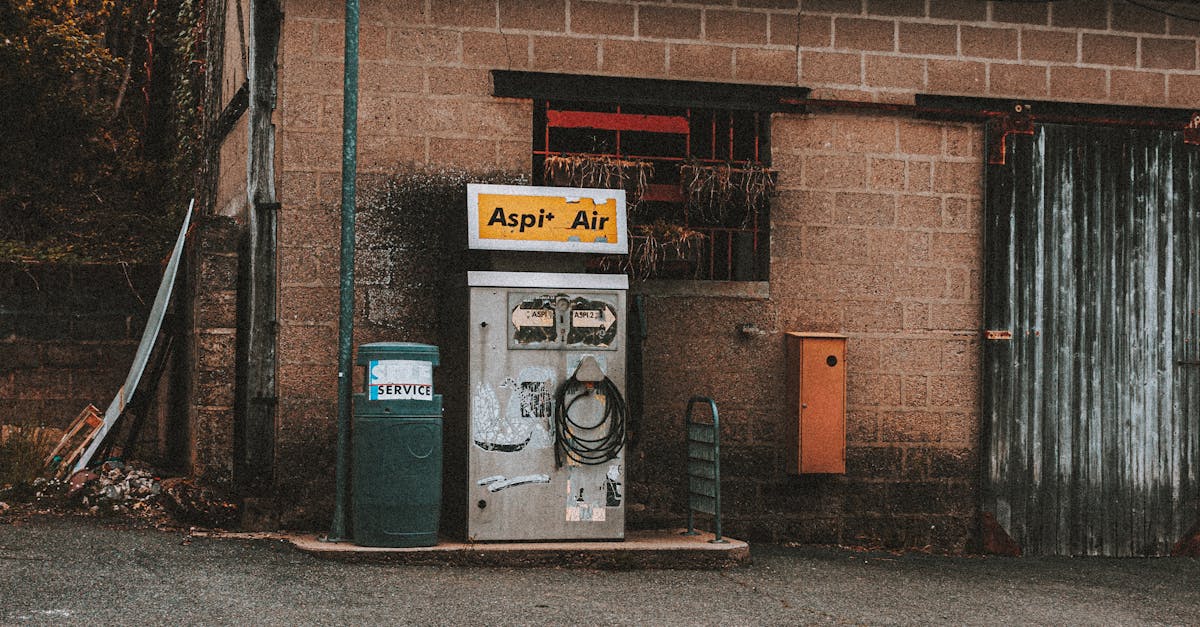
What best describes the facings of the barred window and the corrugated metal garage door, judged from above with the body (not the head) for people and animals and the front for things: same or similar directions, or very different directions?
same or similar directions

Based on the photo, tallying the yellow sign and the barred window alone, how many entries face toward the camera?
2

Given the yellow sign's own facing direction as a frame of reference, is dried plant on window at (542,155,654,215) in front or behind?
behind

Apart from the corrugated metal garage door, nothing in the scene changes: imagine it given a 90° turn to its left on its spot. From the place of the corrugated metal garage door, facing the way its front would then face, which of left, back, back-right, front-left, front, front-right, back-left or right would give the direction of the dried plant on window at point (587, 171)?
back-right

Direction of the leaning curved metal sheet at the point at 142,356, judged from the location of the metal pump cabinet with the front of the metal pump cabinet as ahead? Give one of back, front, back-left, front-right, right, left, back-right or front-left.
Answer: back-right

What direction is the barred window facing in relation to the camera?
toward the camera

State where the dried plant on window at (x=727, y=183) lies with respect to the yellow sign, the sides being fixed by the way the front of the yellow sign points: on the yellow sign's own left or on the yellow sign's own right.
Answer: on the yellow sign's own left

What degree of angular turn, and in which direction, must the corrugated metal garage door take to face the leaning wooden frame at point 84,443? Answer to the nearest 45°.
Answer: approximately 90° to its right

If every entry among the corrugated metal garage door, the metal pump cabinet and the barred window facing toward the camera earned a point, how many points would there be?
3

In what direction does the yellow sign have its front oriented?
toward the camera

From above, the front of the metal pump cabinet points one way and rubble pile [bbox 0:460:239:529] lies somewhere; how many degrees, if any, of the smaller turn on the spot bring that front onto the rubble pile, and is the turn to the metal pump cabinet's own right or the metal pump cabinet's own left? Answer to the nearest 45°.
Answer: approximately 90° to the metal pump cabinet's own right

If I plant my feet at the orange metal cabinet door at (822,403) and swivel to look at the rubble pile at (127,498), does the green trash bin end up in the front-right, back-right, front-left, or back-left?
front-left

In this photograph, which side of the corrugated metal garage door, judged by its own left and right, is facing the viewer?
front

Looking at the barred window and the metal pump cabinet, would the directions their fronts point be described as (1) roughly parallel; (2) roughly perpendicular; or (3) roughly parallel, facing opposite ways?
roughly parallel

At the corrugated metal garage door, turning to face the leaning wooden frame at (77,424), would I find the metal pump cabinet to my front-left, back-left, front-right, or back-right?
front-left

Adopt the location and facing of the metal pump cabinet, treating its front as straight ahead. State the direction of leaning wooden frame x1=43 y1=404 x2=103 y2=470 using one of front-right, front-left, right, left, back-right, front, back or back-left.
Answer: back-right

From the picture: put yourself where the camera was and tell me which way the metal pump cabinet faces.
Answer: facing the viewer
